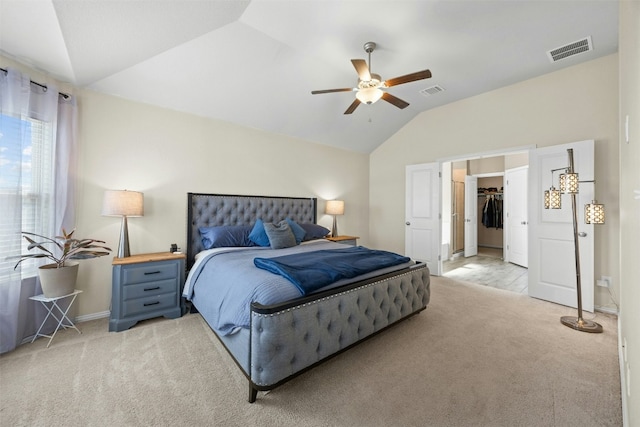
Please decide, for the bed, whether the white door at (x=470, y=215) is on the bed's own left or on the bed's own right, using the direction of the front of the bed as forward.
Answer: on the bed's own left

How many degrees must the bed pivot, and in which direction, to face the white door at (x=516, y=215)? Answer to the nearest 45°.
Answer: approximately 90° to its left

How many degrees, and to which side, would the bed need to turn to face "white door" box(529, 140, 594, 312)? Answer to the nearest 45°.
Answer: approximately 45° to its left

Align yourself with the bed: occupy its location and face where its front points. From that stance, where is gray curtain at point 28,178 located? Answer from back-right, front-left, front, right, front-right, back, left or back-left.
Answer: back-right

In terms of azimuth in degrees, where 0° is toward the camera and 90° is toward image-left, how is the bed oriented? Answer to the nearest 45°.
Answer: approximately 315°

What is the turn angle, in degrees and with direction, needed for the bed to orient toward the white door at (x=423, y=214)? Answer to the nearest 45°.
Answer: approximately 90° to its left

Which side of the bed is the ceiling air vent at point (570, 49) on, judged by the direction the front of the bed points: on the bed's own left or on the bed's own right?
on the bed's own left
